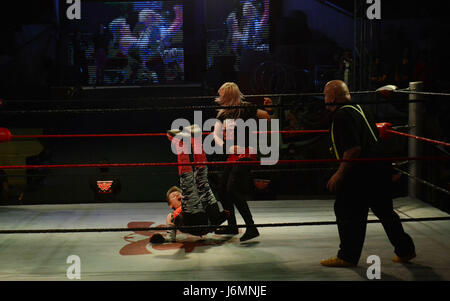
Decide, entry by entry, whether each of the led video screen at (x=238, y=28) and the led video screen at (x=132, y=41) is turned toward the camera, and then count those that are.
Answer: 2

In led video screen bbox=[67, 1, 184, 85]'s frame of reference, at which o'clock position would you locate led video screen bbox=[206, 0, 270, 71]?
led video screen bbox=[206, 0, 270, 71] is roughly at 10 o'clock from led video screen bbox=[67, 1, 184, 85].

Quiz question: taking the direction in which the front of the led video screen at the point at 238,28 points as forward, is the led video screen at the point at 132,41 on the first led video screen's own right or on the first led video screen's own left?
on the first led video screen's own right

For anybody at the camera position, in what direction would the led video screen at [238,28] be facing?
facing the viewer

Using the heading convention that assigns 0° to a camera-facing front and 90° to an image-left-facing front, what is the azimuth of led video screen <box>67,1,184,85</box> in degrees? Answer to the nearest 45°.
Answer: approximately 0°
